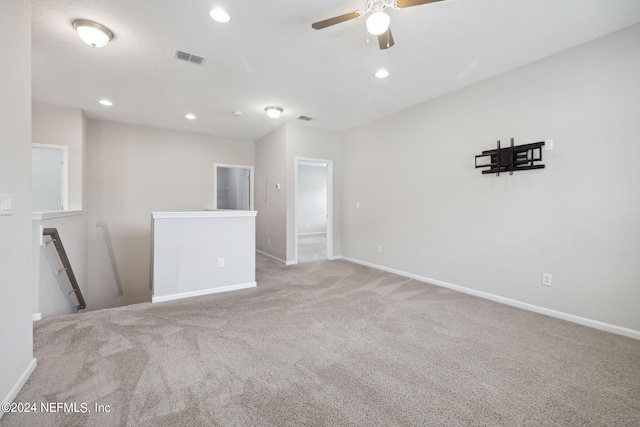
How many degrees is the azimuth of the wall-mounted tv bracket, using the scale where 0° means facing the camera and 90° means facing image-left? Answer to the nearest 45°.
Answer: approximately 45°

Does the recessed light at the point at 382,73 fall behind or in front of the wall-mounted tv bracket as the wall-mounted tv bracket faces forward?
in front

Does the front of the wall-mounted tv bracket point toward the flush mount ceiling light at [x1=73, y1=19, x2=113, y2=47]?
yes

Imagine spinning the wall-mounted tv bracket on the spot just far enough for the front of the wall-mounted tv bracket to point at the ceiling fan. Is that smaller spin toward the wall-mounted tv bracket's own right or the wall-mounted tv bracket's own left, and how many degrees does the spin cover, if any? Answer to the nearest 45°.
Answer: approximately 45° to the wall-mounted tv bracket's own left

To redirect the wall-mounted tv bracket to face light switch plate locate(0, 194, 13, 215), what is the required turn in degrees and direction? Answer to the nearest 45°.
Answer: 0° — it already faces it

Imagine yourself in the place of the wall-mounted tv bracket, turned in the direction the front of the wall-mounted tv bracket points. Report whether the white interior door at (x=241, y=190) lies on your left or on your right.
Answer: on your right

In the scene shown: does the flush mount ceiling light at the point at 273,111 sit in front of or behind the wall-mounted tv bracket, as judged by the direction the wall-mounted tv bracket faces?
in front

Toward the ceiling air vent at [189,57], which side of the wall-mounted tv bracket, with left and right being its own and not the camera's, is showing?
front
